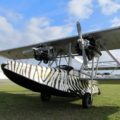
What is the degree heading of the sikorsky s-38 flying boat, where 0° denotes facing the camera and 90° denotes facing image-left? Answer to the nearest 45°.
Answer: approximately 45°
